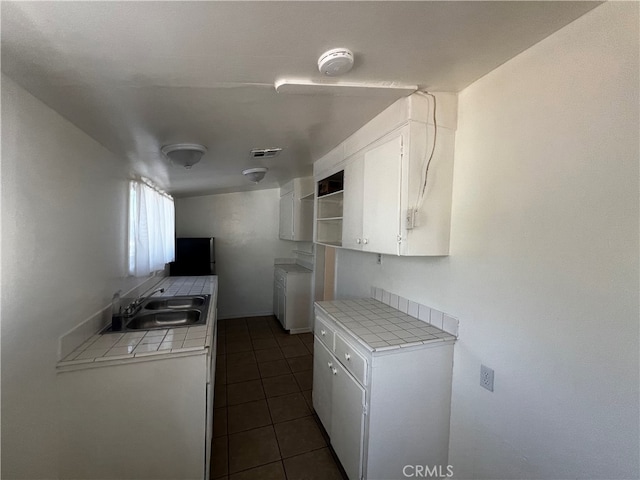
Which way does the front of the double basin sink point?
to the viewer's right

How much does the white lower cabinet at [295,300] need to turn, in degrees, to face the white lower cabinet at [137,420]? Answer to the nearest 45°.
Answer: approximately 90° to its left

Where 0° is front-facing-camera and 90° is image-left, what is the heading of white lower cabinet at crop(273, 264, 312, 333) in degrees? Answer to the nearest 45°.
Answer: approximately 90°

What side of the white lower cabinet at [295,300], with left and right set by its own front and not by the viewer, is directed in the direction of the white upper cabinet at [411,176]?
left

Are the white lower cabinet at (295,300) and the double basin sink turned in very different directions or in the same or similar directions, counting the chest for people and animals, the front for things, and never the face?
very different directions

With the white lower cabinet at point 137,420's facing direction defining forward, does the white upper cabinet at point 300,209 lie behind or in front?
in front

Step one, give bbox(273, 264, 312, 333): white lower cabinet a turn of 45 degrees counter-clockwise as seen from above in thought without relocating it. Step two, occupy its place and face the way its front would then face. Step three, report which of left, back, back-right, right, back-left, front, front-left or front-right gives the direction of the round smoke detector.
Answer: front-left

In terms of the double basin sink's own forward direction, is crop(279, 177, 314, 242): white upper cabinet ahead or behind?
ahead

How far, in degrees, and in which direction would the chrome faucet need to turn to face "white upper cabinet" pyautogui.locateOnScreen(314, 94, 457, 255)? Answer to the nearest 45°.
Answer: approximately 45° to its right

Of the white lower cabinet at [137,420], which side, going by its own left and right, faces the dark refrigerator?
left

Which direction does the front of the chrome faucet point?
to the viewer's right

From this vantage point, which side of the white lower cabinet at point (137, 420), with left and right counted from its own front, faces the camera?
right

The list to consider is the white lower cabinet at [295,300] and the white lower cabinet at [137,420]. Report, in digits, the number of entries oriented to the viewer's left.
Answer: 1
